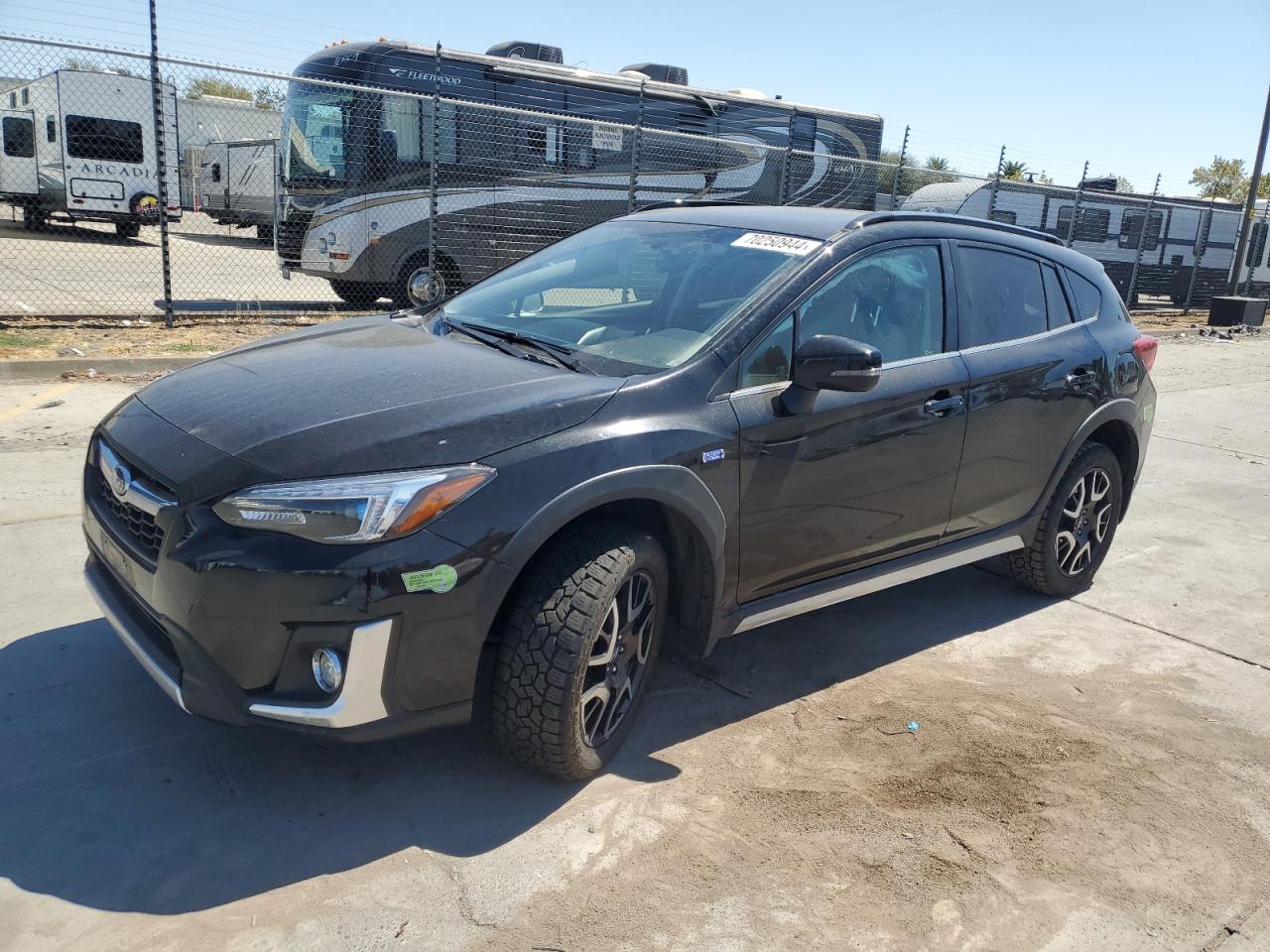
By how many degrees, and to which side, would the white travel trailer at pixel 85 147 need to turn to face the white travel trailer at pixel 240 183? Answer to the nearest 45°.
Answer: approximately 90° to its right

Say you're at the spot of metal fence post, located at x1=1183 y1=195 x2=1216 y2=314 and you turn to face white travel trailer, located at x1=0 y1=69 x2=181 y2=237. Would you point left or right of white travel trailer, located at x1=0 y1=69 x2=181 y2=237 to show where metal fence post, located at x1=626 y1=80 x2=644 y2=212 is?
left

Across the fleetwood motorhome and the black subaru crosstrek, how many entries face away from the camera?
0

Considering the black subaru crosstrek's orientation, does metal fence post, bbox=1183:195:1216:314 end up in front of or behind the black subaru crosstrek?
behind

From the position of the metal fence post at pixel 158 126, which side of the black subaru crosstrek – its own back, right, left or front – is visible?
right

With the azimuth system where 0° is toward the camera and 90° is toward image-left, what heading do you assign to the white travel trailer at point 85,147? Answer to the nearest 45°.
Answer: approximately 135°

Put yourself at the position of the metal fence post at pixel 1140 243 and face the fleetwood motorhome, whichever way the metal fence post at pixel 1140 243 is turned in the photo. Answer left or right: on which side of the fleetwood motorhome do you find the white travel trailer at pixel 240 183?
right

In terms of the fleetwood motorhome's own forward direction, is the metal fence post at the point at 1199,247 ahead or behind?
behind

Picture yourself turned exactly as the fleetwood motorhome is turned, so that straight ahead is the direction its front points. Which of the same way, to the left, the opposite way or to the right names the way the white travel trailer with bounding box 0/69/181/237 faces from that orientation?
to the right

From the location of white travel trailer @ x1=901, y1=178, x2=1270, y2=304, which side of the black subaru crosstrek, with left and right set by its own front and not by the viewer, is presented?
back
